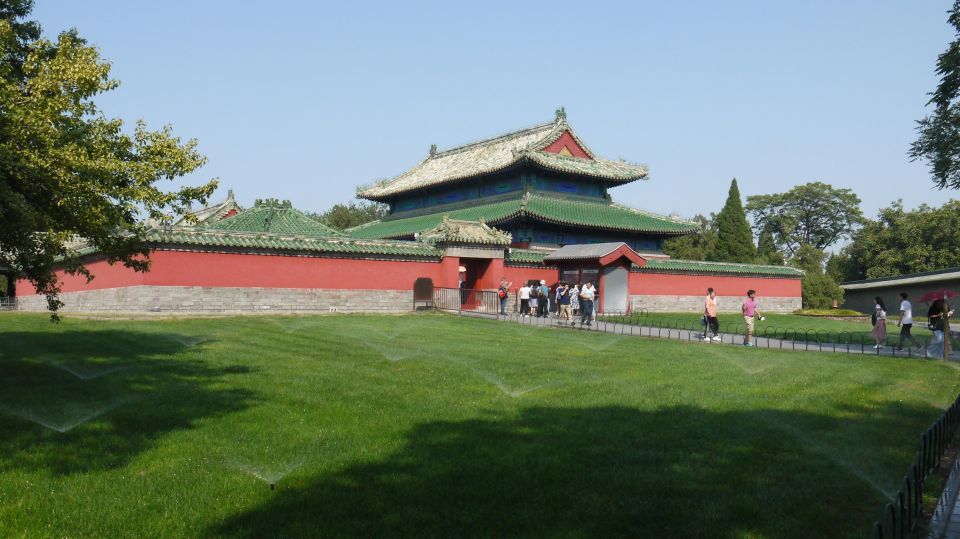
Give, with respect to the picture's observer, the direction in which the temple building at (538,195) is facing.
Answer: facing the viewer and to the left of the viewer

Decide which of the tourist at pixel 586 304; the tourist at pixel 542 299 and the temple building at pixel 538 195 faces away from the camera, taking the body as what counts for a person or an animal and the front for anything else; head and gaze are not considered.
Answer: the tourist at pixel 542 299

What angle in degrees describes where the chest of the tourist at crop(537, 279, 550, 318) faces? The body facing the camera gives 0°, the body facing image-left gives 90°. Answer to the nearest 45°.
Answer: approximately 180°

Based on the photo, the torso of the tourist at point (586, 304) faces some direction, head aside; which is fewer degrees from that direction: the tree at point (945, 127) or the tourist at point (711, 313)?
the tourist

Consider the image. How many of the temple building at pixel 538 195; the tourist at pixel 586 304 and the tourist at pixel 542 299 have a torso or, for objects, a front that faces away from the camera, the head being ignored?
1

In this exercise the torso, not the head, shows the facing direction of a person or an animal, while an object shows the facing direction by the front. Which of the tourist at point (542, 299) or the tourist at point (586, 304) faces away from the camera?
the tourist at point (542, 299)

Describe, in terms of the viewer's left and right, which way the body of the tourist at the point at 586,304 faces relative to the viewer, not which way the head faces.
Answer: facing the viewer and to the right of the viewer

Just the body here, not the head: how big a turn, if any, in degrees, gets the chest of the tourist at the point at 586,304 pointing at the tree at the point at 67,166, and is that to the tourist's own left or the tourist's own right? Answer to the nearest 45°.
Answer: approximately 90° to the tourist's own right

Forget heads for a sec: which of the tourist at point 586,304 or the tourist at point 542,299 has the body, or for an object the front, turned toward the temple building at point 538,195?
the tourist at point 542,299

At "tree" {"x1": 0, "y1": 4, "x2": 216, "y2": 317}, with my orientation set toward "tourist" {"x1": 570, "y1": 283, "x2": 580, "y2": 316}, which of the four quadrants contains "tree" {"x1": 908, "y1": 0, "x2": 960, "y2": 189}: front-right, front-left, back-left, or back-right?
front-right

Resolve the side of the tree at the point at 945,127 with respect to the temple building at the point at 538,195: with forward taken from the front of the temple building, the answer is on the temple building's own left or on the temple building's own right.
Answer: on the temple building's own left

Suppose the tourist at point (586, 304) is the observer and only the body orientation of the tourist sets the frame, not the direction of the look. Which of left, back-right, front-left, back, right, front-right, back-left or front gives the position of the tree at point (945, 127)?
front-left

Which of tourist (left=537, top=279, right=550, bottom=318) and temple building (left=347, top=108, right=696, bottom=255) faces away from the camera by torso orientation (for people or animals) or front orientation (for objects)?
the tourist
